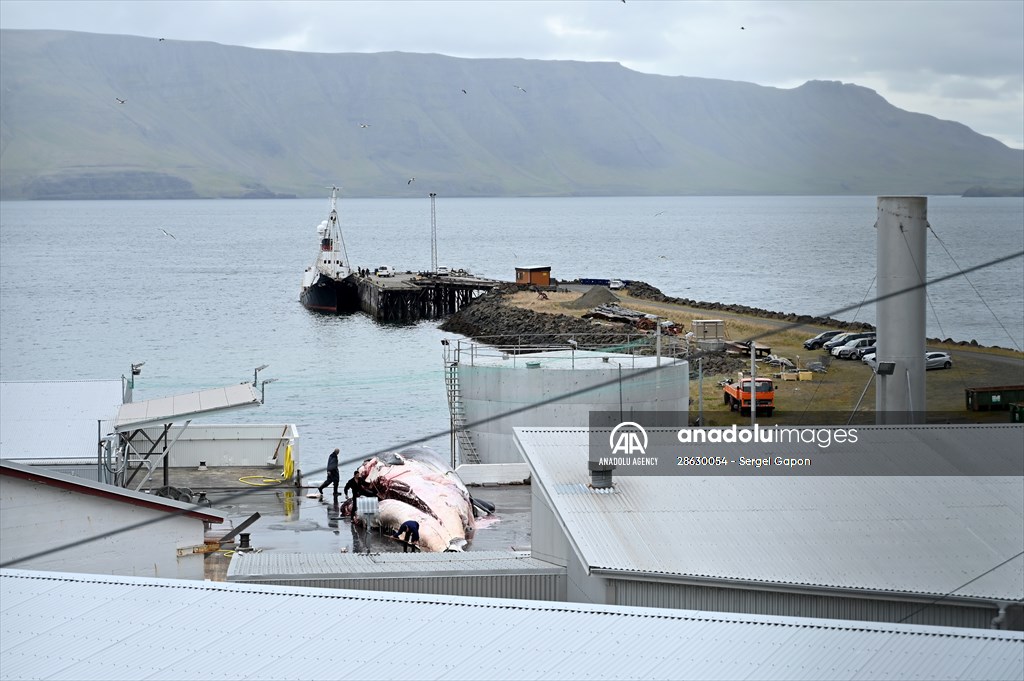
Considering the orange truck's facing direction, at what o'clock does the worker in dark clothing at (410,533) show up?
The worker in dark clothing is roughly at 2 o'clock from the orange truck.

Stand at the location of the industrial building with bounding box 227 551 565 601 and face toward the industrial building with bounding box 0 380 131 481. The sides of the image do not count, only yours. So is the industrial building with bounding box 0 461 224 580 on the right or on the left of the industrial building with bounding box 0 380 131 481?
left

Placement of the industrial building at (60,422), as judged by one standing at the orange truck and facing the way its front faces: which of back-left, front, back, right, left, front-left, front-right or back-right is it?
right

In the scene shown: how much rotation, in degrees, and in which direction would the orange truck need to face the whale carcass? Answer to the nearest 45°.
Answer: approximately 45° to its right

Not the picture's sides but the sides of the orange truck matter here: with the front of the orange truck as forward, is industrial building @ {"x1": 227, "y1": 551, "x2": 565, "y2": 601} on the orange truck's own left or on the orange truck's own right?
on the orange truck's own right

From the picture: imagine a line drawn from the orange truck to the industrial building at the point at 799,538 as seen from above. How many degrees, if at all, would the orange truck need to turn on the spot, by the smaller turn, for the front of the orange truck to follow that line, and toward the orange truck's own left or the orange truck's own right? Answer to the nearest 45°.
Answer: approximately 45° to the orange truck's own right

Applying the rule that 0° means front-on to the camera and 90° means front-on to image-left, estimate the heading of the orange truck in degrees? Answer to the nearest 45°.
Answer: approximately 315°

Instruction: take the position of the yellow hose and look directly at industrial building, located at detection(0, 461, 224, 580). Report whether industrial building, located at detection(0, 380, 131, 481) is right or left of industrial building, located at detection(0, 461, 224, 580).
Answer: right

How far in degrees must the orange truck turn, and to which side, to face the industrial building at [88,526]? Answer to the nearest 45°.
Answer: approximately 45° to its right
